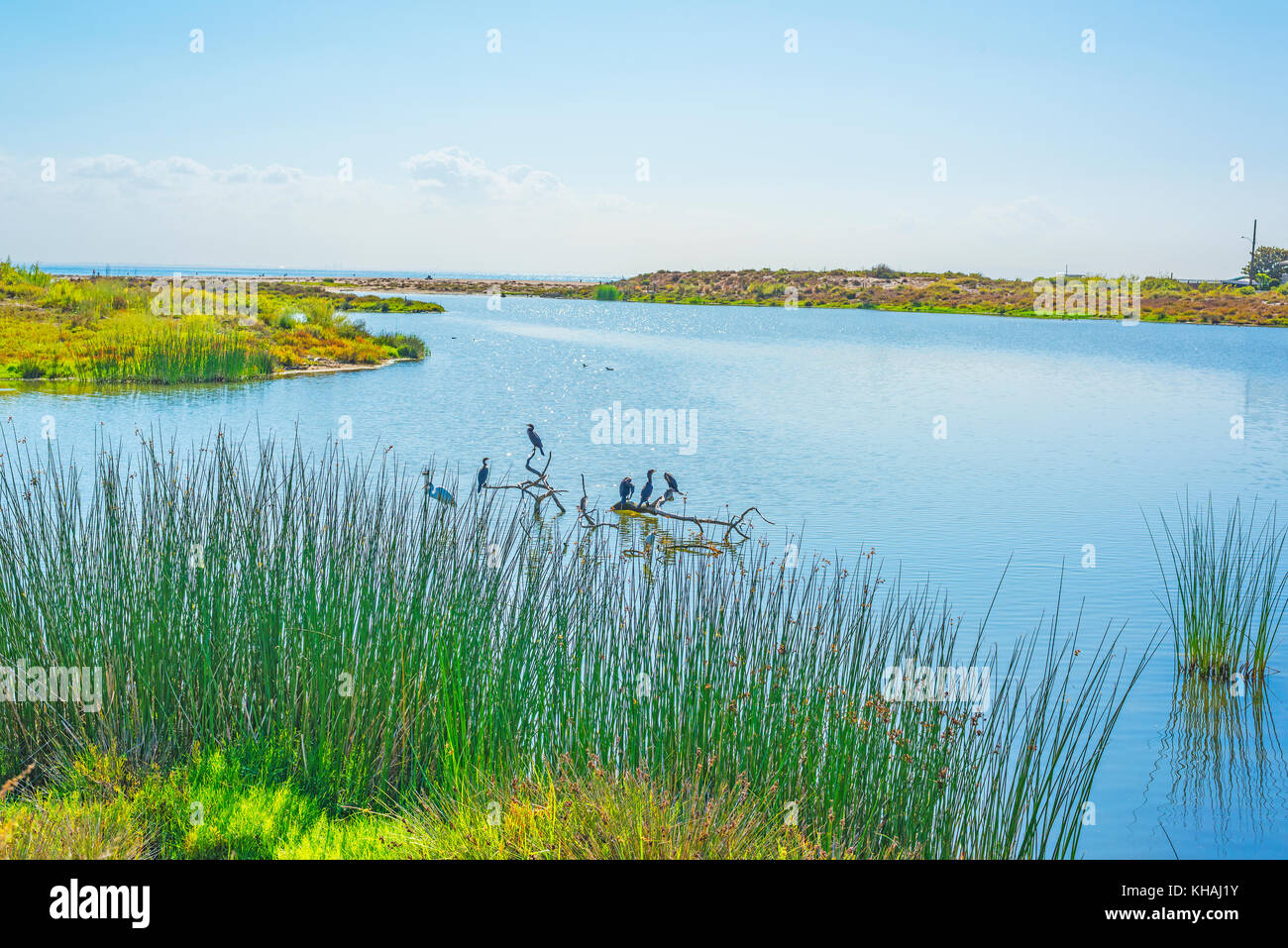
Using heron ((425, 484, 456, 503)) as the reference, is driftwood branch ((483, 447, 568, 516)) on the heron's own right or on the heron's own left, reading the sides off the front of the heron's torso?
on the heron's own right

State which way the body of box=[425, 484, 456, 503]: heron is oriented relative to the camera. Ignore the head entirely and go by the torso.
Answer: to the viewer's left
